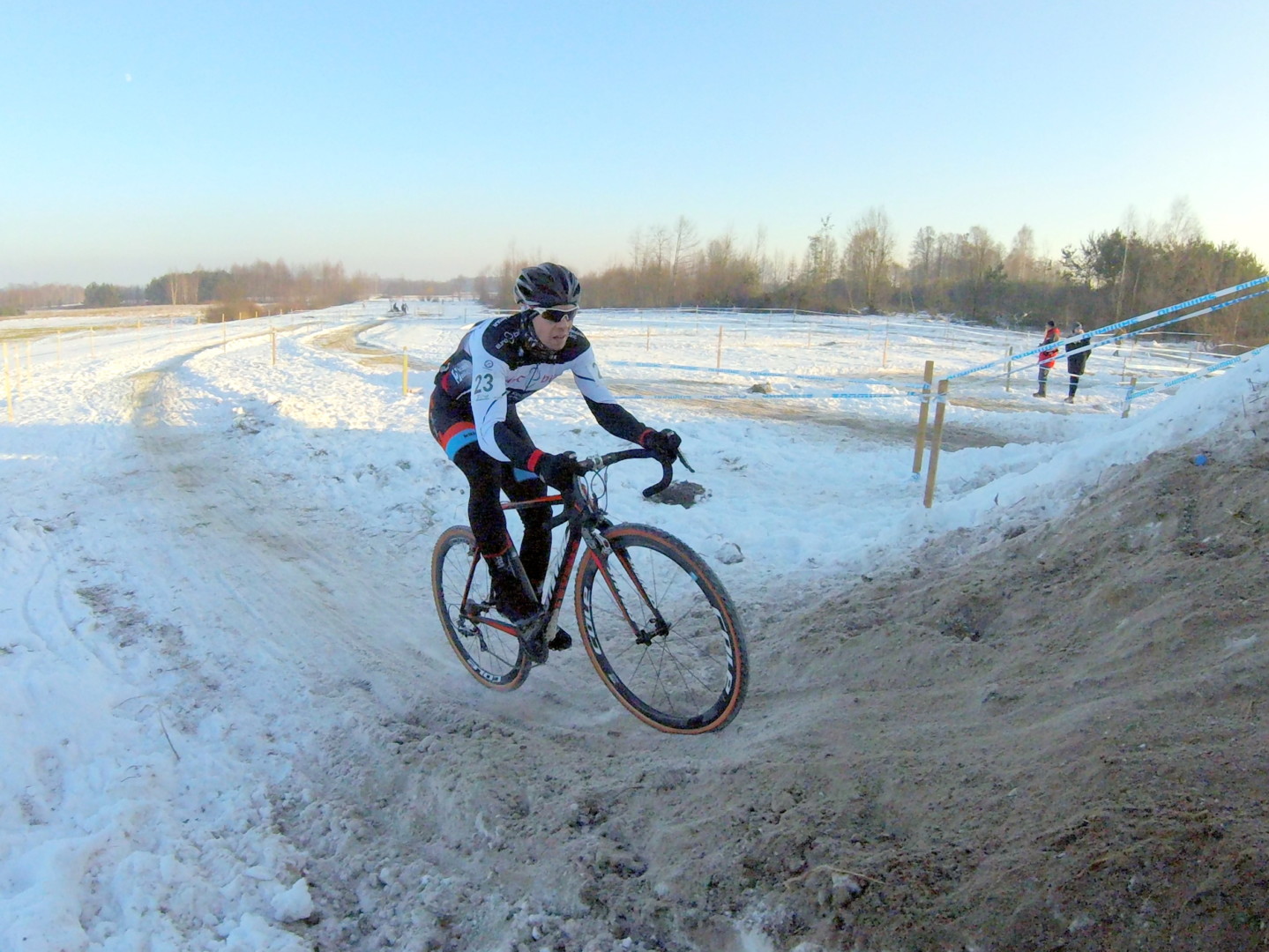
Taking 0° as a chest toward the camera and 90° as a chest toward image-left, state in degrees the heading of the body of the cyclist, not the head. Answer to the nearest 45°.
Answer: approximately 315°

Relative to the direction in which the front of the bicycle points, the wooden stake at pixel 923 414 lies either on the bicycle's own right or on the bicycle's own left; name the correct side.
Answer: on the bicycle's own left

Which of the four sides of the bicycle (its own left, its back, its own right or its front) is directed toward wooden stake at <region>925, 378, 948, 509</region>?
left

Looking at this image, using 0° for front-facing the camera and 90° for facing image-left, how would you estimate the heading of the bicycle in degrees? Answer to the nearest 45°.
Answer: approximately 315°

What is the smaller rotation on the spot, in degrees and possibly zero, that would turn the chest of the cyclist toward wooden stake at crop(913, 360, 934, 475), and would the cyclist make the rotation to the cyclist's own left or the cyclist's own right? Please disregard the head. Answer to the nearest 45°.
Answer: approximately 90° to the cyclist's own left

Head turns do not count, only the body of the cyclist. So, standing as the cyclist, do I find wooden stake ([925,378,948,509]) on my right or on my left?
on my left
